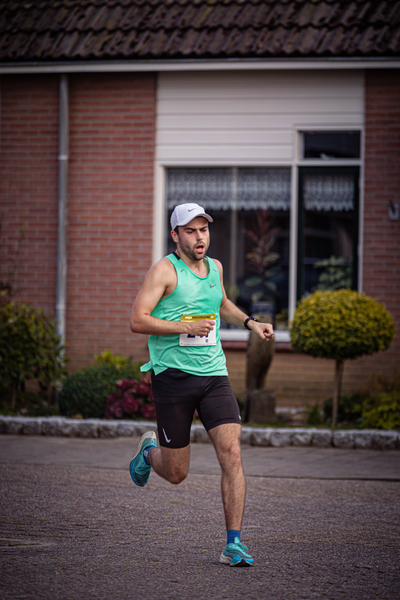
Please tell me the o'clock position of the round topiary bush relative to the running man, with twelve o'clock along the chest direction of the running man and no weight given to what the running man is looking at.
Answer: The round topiary bush is roughly at 8 o'clock from the running man.

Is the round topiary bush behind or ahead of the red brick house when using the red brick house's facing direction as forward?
ahead

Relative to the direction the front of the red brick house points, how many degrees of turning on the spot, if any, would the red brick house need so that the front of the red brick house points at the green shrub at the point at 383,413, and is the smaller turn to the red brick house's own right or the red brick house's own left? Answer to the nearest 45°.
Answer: approximately 45° to the red brick house's own left

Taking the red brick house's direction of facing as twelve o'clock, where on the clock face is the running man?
The running man is roughly at 12 o'clock from the red brick house.

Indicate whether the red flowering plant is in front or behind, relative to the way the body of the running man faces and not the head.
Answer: behind

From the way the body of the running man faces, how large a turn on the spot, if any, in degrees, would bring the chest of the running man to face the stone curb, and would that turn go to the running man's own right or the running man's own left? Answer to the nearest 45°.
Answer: approximately 135° to the running man's own left

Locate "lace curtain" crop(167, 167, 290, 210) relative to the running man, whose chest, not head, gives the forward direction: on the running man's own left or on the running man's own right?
on the running man's own left

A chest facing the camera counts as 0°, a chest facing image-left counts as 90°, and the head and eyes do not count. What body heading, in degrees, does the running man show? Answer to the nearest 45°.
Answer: approximately 315°

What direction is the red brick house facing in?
toward the camera

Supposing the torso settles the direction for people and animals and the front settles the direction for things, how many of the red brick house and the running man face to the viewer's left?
0
